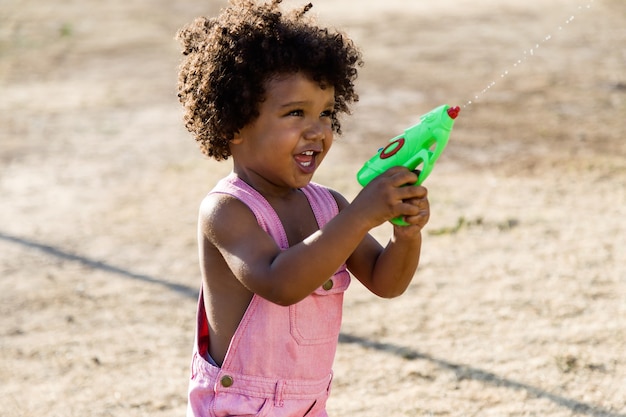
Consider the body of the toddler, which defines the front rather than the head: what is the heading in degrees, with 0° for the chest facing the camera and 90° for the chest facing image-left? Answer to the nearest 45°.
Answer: approximately 315°

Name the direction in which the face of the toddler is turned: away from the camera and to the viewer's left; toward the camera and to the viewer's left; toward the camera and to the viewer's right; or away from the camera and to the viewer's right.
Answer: toward the camera and to the viewer's right
